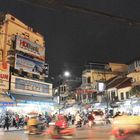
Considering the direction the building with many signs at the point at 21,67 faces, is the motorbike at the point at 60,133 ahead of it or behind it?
ahead

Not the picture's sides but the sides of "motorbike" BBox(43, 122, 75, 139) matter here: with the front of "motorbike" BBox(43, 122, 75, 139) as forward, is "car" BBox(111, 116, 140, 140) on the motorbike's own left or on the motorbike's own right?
on the motorbike's own left

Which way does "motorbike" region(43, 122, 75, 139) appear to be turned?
to the viewer's left

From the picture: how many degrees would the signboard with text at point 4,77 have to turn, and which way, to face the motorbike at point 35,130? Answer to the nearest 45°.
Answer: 0° — it already faces it

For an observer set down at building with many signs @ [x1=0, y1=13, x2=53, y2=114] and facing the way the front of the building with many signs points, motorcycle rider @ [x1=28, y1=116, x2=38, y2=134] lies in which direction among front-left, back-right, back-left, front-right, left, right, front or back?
front-right

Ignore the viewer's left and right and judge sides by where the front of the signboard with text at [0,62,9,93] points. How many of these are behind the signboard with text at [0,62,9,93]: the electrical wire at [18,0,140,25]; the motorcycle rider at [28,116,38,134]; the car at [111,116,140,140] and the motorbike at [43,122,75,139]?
0
